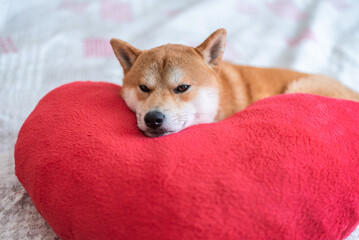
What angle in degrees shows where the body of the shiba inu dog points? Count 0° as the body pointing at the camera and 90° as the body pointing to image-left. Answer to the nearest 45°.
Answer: approximately 45°
